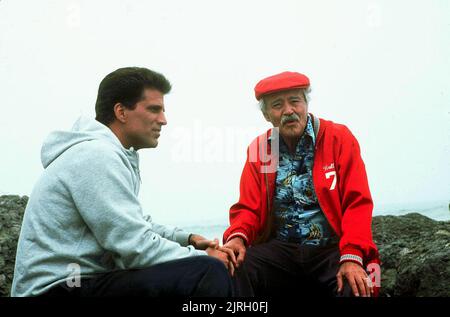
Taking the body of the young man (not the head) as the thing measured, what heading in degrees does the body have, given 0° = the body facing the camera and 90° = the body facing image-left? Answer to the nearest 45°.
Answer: approximately 270°

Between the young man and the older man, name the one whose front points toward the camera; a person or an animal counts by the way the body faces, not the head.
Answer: the older man

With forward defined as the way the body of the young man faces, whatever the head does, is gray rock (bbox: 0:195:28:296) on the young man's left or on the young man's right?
on the young man's left

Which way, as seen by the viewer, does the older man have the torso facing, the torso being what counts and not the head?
toward the camera

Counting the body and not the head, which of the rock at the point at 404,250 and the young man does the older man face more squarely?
the young man

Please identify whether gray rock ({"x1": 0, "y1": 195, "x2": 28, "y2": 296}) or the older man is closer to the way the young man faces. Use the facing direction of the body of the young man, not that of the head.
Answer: the older man

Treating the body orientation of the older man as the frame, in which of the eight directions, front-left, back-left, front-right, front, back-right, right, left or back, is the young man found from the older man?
front-right

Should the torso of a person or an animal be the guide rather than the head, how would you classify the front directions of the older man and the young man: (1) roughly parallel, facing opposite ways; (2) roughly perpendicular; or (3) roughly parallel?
roughly perpendicular

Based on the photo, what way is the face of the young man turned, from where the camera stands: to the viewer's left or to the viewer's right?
to the viewer's right

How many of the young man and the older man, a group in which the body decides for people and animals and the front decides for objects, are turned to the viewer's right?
1
